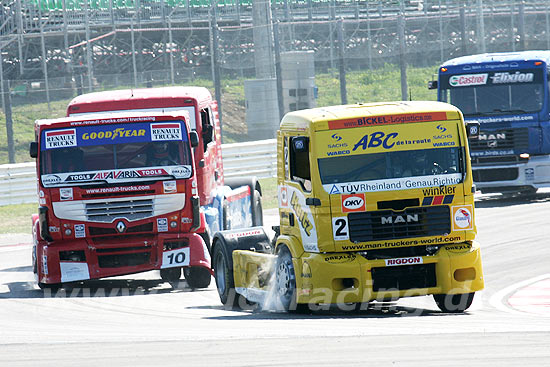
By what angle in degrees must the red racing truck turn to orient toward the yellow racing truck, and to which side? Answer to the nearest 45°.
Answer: approximately 45° to its left

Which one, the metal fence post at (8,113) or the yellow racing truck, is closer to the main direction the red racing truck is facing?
the yellow racing truck

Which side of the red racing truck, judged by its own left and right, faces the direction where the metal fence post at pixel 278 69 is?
back

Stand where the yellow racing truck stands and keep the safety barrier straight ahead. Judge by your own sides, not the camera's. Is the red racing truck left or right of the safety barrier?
left

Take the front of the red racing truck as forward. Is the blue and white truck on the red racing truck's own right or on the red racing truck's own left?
on the red racing truck's own left

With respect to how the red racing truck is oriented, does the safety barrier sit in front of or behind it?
behind

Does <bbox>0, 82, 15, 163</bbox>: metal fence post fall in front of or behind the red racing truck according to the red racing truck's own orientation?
behind

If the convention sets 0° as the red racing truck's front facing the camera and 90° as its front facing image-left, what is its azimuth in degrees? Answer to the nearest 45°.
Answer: approximately 0°

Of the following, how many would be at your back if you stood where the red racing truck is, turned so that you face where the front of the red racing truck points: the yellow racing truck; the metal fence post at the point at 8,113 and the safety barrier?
2
